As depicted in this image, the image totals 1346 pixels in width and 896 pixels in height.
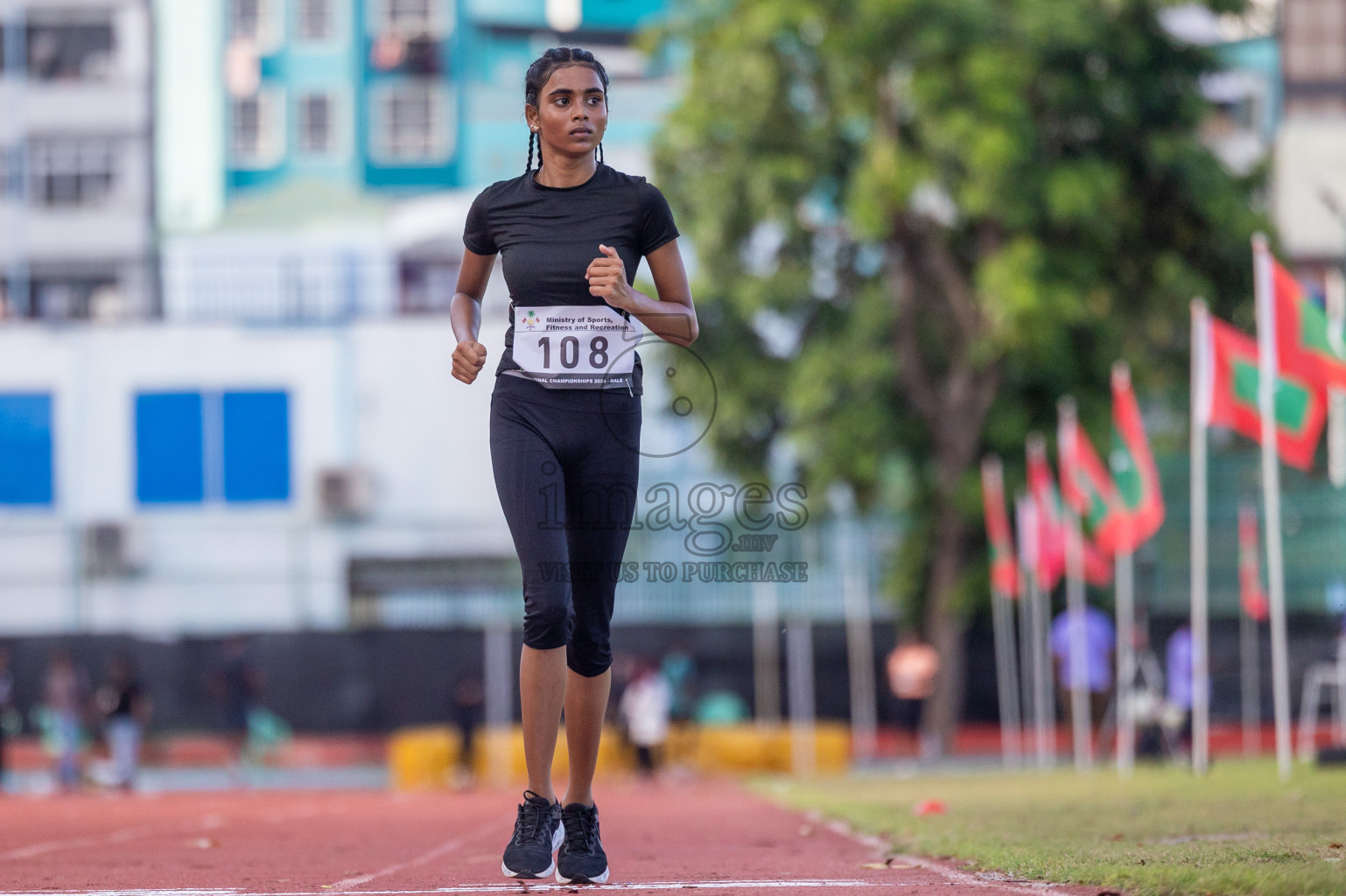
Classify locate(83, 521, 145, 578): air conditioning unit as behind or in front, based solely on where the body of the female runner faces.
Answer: behind

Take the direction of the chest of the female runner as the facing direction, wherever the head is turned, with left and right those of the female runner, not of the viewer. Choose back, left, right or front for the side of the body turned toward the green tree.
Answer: back

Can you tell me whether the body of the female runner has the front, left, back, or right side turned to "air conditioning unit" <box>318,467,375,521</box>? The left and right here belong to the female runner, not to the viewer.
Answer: back

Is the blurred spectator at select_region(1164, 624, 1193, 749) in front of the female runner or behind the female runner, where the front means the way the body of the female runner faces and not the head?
behind

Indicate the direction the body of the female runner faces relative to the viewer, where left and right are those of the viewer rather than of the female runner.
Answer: facing the viewer

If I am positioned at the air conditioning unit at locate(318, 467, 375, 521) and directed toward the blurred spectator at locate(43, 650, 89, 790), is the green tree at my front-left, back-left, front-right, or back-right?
front-left

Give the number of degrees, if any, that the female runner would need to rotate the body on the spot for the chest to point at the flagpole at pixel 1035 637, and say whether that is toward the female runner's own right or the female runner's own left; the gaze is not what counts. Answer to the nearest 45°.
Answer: approximately 180°

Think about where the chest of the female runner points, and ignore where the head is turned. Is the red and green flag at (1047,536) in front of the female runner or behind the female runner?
behind

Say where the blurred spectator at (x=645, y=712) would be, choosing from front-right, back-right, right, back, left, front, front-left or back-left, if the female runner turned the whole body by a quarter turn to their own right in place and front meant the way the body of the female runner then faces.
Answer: right

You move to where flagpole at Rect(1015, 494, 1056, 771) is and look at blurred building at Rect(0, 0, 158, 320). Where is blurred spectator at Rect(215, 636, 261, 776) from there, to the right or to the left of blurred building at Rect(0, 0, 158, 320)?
left

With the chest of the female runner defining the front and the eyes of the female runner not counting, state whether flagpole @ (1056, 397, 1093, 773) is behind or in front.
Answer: behind

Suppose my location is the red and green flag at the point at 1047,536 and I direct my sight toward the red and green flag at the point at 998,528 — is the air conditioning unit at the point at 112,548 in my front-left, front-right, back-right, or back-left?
front-left
